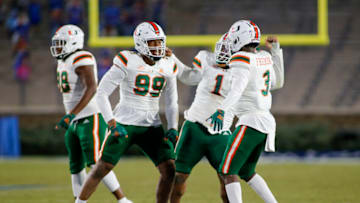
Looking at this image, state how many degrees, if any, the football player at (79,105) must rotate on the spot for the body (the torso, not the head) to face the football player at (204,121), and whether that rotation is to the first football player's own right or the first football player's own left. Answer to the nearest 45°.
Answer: approximately 90° to the first football player's own left

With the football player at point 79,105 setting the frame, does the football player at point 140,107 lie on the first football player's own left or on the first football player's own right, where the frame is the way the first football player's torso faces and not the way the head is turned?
on the first football player's own left

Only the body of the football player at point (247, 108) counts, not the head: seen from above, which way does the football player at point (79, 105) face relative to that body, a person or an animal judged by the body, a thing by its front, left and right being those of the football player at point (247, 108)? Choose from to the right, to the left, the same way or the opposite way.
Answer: to the left

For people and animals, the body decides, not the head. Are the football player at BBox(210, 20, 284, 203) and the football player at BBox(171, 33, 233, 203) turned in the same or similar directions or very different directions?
very different directions

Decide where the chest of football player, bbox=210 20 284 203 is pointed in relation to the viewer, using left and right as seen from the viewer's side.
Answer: facing away from the viewer and to the left of the viewer

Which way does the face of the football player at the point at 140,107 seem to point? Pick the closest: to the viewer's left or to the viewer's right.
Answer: to the viewer's right

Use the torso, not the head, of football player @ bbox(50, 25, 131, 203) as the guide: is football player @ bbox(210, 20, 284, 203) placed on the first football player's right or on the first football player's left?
on the first football player's left

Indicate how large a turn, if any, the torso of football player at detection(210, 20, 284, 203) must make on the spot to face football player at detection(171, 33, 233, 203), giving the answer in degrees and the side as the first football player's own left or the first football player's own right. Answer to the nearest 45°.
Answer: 0° — they already face them

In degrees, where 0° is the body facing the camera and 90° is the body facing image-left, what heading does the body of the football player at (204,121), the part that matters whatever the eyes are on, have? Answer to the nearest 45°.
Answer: approximately 315°
